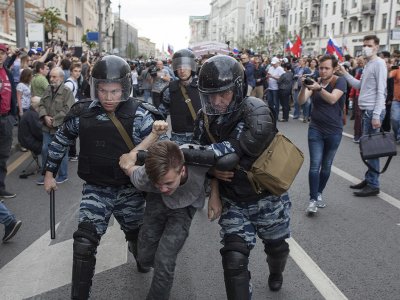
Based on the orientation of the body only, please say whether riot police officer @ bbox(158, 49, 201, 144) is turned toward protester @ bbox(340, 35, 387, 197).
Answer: no

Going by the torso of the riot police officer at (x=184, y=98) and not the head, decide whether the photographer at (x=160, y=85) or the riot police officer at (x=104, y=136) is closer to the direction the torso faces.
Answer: the riot police officer

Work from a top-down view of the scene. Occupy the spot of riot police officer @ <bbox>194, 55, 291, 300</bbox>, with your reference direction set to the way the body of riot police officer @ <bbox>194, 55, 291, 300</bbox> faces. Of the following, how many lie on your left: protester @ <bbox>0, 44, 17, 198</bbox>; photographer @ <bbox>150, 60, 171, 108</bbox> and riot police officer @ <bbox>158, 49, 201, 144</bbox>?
0

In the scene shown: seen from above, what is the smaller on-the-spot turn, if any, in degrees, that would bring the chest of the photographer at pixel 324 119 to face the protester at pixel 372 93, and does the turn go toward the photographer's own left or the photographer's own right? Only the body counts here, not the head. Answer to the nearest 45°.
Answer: approximately 180°

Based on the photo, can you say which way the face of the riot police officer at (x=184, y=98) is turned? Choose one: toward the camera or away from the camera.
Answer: toward the camera

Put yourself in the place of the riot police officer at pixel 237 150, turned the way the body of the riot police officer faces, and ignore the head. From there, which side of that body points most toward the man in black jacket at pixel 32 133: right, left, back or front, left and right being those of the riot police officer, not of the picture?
right

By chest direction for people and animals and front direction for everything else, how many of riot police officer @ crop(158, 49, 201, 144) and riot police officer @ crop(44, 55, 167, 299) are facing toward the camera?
2

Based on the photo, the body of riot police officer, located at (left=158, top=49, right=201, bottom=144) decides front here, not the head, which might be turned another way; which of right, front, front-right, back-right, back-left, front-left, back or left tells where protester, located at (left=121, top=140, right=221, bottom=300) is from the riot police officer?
front

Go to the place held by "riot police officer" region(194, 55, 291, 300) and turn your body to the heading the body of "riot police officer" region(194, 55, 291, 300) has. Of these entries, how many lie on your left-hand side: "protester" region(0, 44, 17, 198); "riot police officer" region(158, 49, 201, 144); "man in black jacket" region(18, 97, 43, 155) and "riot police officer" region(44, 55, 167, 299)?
0

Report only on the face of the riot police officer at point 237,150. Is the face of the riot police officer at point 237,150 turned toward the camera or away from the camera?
toward the camera

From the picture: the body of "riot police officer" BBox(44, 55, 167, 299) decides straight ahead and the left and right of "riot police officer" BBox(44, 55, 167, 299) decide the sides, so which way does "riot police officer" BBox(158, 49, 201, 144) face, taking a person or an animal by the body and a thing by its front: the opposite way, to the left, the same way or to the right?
the same way

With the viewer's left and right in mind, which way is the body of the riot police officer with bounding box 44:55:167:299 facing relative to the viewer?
facing the viewer

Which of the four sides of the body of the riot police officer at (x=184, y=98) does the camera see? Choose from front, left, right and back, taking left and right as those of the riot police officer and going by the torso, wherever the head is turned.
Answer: front

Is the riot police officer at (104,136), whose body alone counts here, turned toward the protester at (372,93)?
no

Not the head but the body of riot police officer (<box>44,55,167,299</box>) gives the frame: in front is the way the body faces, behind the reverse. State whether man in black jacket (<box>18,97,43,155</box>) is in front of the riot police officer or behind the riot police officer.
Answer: behind

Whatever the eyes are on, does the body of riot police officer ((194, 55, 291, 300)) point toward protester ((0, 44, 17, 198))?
no

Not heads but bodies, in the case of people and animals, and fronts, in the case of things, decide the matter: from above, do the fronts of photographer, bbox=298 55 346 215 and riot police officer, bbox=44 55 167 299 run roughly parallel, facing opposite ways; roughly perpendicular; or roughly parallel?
roughly perpendicular
